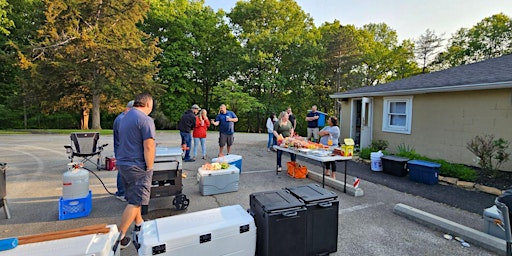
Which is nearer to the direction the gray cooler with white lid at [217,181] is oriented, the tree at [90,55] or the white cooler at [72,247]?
the white cooler

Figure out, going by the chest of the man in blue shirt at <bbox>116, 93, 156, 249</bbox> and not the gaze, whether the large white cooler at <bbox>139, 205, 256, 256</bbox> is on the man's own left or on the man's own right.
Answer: on the man's own right

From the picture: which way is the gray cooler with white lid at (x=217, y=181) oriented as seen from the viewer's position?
toward the camera

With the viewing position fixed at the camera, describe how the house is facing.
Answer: facing the viewer and to the left of the viewer

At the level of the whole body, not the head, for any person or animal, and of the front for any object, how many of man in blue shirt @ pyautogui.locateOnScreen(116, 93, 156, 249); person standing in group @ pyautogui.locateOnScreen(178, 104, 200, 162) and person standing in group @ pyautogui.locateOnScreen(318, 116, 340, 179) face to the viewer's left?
1

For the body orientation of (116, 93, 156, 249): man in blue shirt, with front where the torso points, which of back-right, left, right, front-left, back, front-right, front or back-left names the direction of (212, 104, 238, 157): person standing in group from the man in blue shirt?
front

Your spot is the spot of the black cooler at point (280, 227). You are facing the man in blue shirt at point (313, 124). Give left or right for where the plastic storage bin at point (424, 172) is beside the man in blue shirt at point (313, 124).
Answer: right

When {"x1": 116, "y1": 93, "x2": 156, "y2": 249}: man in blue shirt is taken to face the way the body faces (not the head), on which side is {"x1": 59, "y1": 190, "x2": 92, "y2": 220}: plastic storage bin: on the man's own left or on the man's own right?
on the man's own left

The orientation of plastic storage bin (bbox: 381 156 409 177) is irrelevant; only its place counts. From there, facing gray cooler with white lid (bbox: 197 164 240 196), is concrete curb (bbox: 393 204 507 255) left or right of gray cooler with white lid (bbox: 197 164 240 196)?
left

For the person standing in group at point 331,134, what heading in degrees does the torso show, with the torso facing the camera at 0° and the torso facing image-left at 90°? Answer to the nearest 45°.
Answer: approximately 90°

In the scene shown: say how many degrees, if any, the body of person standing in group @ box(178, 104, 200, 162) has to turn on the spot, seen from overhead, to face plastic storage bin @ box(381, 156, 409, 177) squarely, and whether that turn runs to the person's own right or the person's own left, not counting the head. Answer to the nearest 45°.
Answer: approximately 45° to the person's own right

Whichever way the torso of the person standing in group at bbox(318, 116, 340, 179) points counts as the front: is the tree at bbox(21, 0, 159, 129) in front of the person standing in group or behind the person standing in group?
in front

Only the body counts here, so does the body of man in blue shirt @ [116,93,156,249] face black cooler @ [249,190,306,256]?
no

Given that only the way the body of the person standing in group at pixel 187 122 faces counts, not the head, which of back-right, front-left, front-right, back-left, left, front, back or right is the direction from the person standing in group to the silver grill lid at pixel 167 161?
right

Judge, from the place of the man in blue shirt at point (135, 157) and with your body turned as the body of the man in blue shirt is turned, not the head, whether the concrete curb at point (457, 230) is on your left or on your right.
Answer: on your right

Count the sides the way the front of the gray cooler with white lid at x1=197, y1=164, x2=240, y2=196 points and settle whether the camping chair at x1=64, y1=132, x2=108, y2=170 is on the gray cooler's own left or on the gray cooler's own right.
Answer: on the gray cooler's own right

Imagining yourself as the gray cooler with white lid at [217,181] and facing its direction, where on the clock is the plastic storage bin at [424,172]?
The plastic storage bin is roughly at 9 o'clock from the gray cooler with white lid.

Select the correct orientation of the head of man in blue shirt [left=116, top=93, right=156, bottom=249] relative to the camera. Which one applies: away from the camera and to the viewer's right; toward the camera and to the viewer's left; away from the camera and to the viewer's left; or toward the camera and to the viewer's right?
away from the camera and to the viewer's right

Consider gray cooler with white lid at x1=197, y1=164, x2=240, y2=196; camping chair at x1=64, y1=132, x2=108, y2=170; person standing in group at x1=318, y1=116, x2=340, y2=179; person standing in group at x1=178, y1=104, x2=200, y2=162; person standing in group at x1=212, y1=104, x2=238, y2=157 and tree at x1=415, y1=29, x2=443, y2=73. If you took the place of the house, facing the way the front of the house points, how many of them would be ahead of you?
5
